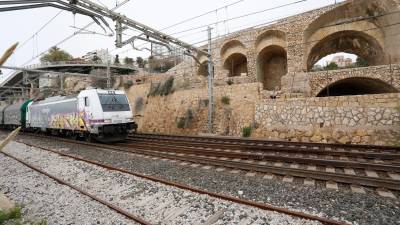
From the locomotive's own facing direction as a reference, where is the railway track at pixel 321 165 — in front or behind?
in front

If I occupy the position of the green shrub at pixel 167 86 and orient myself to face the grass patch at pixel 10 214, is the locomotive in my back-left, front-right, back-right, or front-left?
front-right

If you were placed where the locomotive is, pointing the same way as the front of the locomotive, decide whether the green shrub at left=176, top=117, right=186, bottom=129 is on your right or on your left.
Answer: on your left

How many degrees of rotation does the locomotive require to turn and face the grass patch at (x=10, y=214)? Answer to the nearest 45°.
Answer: approximately 45° to its right

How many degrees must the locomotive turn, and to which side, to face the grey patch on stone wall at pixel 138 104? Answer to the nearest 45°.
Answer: approximately 90° to its left

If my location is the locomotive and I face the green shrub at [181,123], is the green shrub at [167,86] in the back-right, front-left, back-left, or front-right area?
front-left

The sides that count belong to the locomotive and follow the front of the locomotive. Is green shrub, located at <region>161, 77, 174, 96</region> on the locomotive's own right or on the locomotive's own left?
on the locomotive's own left

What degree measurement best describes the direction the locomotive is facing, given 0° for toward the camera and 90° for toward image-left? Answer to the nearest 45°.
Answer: approximately 315°

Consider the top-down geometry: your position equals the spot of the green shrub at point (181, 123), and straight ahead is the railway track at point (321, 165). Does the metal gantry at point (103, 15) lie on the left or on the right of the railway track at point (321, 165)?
right
